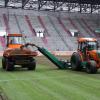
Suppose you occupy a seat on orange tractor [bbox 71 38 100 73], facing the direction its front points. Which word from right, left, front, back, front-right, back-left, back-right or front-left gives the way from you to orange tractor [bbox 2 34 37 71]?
back-right

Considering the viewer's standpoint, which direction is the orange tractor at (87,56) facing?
facing the viewer and to the right of the viewer
